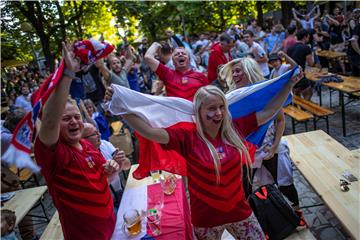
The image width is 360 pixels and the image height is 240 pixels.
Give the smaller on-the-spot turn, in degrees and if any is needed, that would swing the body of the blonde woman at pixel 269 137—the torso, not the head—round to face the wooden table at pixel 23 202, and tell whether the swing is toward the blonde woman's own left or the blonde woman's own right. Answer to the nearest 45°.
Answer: approximately 45° to the blonde woman's own right

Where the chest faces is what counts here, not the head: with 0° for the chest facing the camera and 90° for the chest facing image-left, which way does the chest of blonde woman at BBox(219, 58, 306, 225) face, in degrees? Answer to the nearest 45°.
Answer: approximately 45°

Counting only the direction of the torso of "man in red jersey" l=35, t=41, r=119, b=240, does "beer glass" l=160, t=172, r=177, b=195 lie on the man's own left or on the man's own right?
on the man's own left

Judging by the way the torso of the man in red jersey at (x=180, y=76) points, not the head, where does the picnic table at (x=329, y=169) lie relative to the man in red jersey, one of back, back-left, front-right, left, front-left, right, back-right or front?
front-left

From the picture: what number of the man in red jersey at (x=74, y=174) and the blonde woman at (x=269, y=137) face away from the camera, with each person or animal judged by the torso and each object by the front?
0

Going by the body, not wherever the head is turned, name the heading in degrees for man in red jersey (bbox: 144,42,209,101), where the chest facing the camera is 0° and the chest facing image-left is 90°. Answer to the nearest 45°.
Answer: approximately 0°

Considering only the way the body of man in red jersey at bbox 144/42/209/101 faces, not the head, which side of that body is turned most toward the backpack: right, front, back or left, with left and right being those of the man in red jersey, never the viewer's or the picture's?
front

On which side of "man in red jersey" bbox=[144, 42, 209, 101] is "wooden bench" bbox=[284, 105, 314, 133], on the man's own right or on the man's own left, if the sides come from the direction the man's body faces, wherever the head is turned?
on the man's own left

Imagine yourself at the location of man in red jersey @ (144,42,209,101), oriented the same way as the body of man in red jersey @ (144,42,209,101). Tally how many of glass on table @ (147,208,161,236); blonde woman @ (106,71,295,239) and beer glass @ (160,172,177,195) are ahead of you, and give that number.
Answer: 3

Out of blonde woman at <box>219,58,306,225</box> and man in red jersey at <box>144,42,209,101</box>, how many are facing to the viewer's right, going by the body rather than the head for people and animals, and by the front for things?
0
